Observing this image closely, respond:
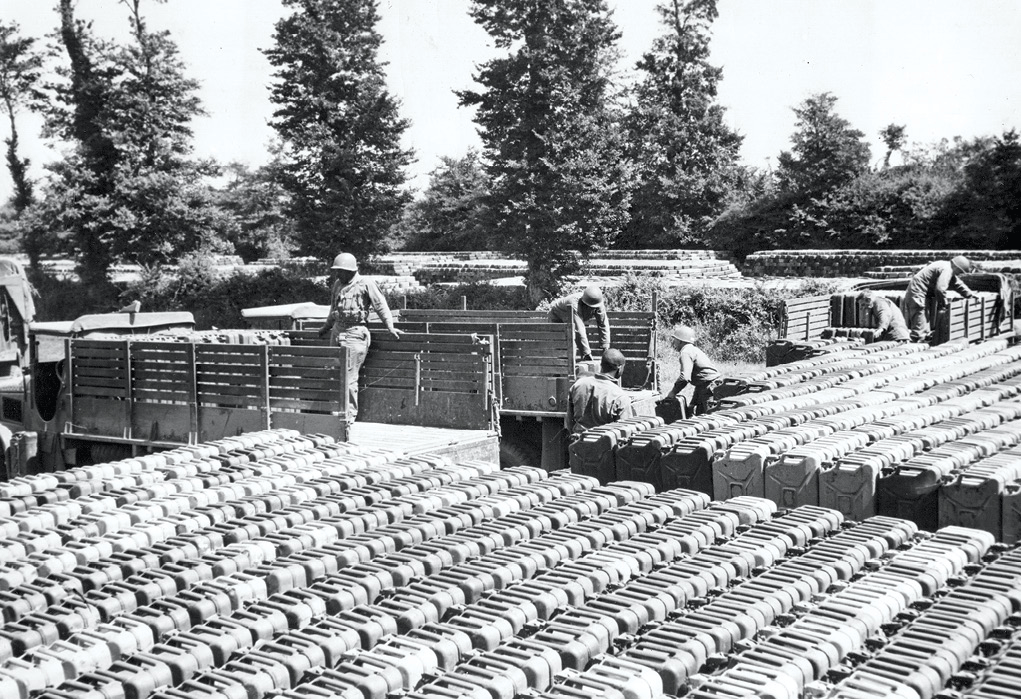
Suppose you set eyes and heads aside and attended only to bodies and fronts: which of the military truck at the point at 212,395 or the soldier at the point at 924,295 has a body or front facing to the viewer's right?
the soldier

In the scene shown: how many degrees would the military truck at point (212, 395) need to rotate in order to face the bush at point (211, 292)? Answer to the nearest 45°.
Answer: approximately 90° to its right

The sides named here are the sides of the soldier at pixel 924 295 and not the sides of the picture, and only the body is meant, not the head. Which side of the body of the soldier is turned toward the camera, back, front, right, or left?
right

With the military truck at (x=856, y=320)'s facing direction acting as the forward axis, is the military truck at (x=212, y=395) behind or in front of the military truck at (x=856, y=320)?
behind

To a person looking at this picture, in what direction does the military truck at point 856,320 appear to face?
facing away from the viewer and to the right of the viewer

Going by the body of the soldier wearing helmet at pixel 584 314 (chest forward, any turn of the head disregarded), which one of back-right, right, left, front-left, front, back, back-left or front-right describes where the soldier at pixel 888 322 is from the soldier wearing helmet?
left

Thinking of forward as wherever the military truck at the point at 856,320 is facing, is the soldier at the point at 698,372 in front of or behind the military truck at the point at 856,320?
behind

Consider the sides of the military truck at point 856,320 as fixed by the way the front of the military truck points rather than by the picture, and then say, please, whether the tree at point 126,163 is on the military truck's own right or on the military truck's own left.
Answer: on the military truck's own left

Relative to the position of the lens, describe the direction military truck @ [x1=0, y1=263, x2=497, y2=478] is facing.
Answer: facing to the left of the viewer

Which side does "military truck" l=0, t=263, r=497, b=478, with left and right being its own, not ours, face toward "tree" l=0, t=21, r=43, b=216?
right

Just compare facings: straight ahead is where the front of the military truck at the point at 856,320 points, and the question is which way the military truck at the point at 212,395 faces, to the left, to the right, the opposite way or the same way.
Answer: the opposite way

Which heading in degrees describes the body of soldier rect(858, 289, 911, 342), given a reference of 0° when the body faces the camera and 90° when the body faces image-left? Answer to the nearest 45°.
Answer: approximately 90°
